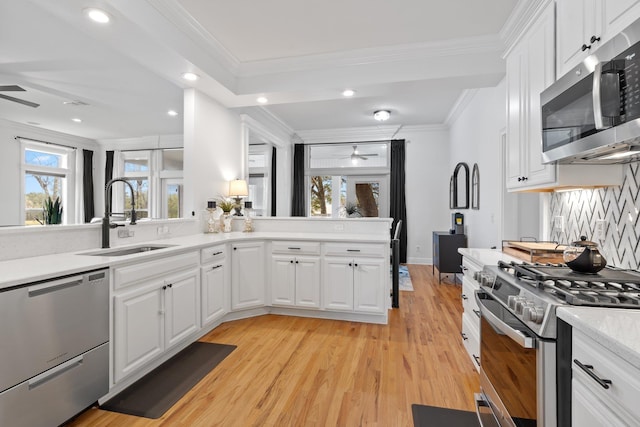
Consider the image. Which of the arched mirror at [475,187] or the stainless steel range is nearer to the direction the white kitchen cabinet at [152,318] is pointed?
the stainless steel range

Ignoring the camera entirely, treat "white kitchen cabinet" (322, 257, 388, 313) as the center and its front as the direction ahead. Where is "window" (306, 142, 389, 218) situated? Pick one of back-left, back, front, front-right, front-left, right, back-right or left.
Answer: back

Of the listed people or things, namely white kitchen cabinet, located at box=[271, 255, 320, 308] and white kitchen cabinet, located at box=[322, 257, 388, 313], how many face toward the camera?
2

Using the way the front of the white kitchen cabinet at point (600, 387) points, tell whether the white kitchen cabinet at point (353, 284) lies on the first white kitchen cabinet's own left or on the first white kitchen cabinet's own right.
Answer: on the first white kitchen cabinet's own right

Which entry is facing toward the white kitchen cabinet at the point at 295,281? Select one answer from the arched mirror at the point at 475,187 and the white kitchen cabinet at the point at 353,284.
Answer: the arched mirror

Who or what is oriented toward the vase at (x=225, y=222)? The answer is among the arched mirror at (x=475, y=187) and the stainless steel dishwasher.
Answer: the arched mirror

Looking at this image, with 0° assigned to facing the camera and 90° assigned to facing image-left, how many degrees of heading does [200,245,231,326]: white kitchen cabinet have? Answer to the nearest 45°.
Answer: approximately 315°

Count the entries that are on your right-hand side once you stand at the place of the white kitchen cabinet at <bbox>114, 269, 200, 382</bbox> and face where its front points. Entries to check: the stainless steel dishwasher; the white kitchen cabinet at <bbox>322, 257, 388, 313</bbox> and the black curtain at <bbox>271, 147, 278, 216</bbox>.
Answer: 1

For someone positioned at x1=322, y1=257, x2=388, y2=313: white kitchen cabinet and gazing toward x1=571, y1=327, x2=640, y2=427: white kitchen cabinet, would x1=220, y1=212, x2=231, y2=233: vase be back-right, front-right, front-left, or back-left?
back-right

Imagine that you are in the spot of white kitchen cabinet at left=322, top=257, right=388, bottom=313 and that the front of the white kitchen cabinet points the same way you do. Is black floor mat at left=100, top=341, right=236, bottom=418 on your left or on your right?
on your right

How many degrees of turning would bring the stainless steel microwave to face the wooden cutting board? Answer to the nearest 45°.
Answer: approximately 135° to its right

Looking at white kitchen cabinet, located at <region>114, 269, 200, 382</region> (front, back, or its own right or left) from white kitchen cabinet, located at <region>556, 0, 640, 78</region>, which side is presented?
front

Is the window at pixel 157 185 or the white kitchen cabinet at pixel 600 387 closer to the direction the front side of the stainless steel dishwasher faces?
the white kitchen cabinet

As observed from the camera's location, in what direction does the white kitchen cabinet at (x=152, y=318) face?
facing the viewer and to the right of the viewer
